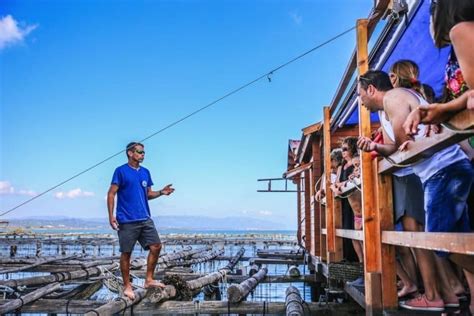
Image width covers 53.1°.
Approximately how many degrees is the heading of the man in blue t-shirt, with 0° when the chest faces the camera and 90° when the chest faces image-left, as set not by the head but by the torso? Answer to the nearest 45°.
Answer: approximately 315°

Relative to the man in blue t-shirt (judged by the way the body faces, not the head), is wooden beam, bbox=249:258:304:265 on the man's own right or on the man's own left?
on the man's own left

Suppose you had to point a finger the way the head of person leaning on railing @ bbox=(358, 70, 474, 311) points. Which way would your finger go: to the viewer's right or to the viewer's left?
to the viewer's left

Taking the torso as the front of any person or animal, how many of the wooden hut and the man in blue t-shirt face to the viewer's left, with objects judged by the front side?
1

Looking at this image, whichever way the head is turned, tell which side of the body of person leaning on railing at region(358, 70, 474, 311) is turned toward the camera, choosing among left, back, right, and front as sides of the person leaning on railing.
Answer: left

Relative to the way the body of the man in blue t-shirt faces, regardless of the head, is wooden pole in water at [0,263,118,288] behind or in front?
behind

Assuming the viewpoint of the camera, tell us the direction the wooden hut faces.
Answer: facing to the left of the viewer
